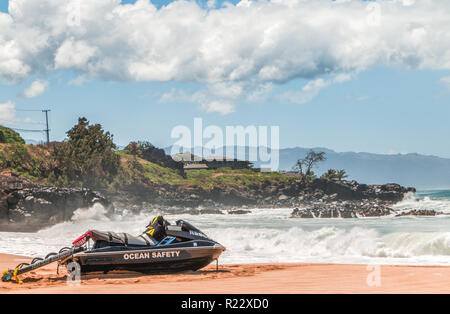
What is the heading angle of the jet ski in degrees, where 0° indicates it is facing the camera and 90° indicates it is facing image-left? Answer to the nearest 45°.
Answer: approximately 270°

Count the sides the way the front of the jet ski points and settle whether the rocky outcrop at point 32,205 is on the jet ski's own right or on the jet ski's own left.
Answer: on the jet ski's own left
